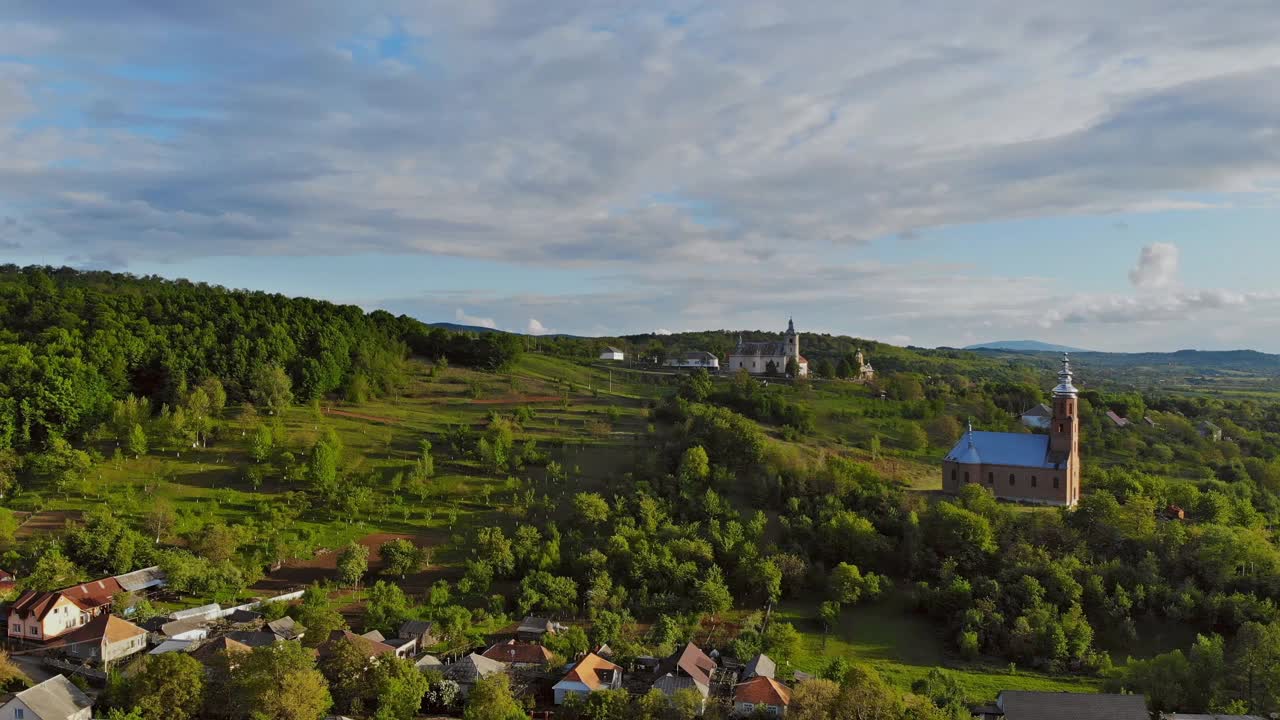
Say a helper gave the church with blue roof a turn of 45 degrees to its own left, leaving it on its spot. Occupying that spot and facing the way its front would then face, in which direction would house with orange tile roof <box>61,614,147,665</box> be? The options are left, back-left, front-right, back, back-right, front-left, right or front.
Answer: back

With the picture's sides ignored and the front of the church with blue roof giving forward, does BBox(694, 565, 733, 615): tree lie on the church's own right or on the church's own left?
on the church's own right

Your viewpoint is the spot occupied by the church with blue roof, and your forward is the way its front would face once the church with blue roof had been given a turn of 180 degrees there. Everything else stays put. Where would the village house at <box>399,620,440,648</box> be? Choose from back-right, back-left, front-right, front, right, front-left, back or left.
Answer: front-left

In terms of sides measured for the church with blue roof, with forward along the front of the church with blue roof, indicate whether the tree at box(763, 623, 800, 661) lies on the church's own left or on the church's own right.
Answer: on the church's own right

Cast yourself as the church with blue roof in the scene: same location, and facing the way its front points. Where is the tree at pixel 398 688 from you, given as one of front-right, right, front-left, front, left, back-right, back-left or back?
back-right

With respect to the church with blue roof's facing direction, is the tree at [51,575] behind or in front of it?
behind

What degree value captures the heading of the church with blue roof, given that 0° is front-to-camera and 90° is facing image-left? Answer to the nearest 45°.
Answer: approximately 270°

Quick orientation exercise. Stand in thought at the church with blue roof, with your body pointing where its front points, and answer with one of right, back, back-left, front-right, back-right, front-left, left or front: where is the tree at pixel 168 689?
back-right

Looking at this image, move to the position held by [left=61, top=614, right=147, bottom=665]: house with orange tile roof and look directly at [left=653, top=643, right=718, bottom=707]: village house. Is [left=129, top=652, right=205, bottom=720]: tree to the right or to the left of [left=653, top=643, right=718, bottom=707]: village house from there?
right

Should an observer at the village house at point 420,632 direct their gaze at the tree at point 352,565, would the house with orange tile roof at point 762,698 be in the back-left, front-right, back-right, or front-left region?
back-right

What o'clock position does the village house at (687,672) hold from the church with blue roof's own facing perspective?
The village house is roughly at 4 o'clock from the church with blue roof.

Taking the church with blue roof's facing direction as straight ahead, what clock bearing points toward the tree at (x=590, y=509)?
The tree is roughly at 5 o'clock from the church with blue roof.

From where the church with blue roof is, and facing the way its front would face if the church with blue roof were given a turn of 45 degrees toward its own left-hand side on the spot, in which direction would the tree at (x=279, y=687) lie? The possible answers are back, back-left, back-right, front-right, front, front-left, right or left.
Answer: back

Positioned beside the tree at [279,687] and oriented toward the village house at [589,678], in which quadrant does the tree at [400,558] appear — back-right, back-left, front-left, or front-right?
front-left

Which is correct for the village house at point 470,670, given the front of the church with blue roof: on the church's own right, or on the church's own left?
on the church's own right

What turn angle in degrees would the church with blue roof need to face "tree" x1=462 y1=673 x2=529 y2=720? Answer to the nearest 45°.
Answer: approximately 135° to its right

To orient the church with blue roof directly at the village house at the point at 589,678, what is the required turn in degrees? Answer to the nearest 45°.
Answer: approximately 135° to its right
